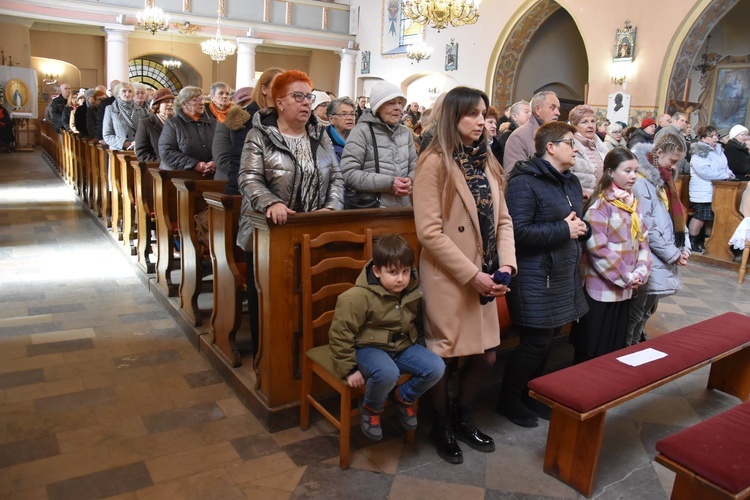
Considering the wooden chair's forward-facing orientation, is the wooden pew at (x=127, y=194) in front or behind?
behind

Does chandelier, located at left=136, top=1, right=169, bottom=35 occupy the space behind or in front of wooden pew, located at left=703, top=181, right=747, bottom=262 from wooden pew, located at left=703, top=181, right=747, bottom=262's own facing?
behind

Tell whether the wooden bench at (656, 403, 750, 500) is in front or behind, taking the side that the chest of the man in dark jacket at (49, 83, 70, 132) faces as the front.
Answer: in front

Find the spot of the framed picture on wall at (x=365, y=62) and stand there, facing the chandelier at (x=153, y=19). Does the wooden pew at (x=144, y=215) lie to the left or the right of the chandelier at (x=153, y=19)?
left

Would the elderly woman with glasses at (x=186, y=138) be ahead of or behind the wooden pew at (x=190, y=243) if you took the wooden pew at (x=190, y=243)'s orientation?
behind

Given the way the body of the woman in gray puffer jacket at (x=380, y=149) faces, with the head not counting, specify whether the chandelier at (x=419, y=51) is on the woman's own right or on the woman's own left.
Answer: on the woman's own left

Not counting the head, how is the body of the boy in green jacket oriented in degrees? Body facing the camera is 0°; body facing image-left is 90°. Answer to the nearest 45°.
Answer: approximately 315°

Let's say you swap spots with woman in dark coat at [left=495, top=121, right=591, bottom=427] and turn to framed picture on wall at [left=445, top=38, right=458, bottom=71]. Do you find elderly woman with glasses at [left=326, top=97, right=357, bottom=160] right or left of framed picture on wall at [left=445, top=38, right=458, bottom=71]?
left

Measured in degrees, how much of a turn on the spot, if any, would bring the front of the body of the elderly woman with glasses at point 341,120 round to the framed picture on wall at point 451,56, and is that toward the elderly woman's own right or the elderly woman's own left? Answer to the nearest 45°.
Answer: approximately 135° to the elderly woman's own left
